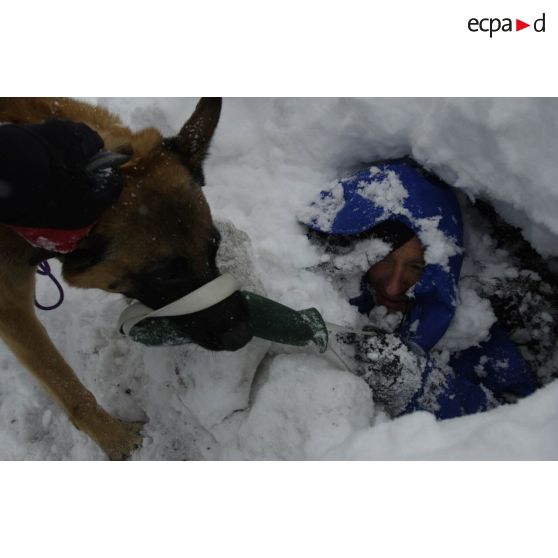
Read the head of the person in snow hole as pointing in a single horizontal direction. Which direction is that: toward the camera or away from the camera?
toward the camera

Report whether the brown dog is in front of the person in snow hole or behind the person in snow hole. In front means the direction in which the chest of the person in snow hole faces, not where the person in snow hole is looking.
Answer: in front

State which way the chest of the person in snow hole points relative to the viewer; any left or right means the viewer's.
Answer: facing the viewer and to the left of the viewer
